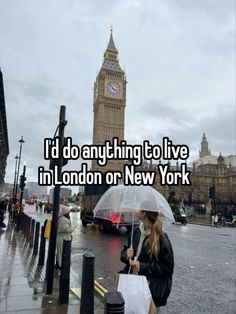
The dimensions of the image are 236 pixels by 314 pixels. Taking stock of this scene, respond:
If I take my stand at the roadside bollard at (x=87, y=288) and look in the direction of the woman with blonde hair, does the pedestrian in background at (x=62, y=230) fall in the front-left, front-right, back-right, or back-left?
back-left

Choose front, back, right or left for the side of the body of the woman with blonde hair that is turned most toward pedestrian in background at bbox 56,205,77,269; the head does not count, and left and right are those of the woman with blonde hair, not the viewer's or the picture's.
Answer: right

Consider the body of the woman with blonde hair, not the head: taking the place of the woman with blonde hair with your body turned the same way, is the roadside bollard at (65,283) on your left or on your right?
on your right
